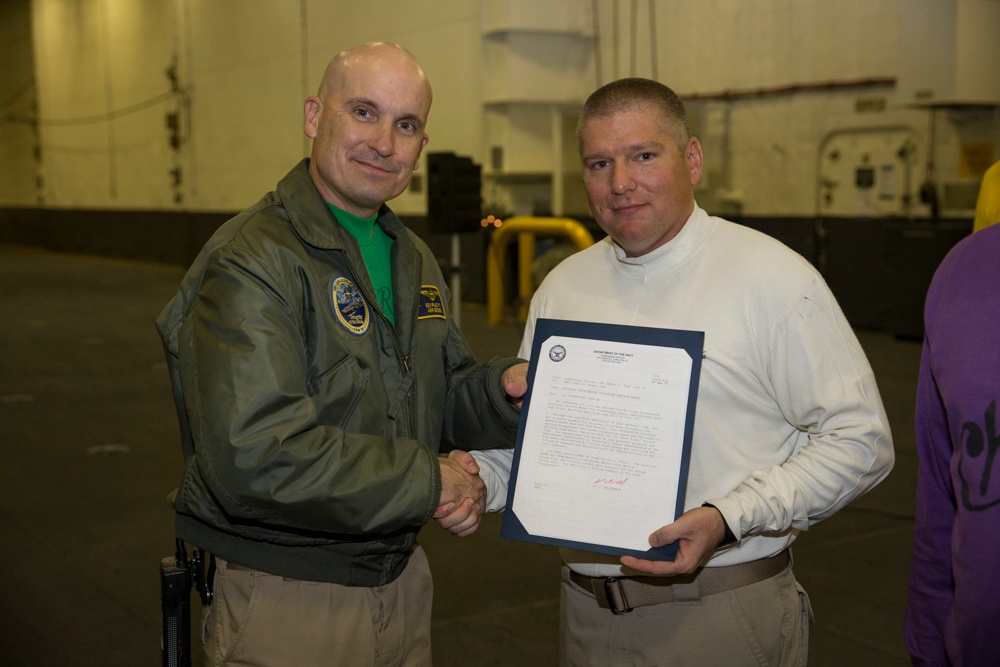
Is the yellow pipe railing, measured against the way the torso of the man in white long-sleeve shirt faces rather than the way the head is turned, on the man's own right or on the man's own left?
on the man's own right

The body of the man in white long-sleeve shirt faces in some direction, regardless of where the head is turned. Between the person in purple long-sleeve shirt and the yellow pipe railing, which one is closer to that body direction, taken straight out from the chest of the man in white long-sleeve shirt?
the person in purple long-sleeve shirt

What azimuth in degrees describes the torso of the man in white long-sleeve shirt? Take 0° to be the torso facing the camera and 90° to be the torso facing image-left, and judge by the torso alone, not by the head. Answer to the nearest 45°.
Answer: approximately 45°

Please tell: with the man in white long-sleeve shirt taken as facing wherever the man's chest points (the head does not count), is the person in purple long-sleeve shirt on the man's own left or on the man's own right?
on the man's own left
